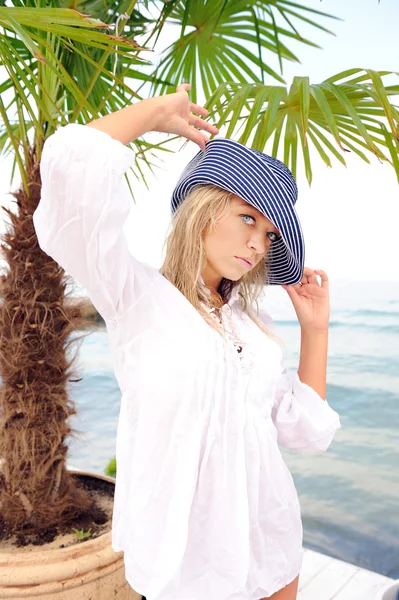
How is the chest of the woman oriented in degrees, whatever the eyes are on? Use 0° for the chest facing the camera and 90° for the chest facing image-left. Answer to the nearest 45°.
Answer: approximately 315°
